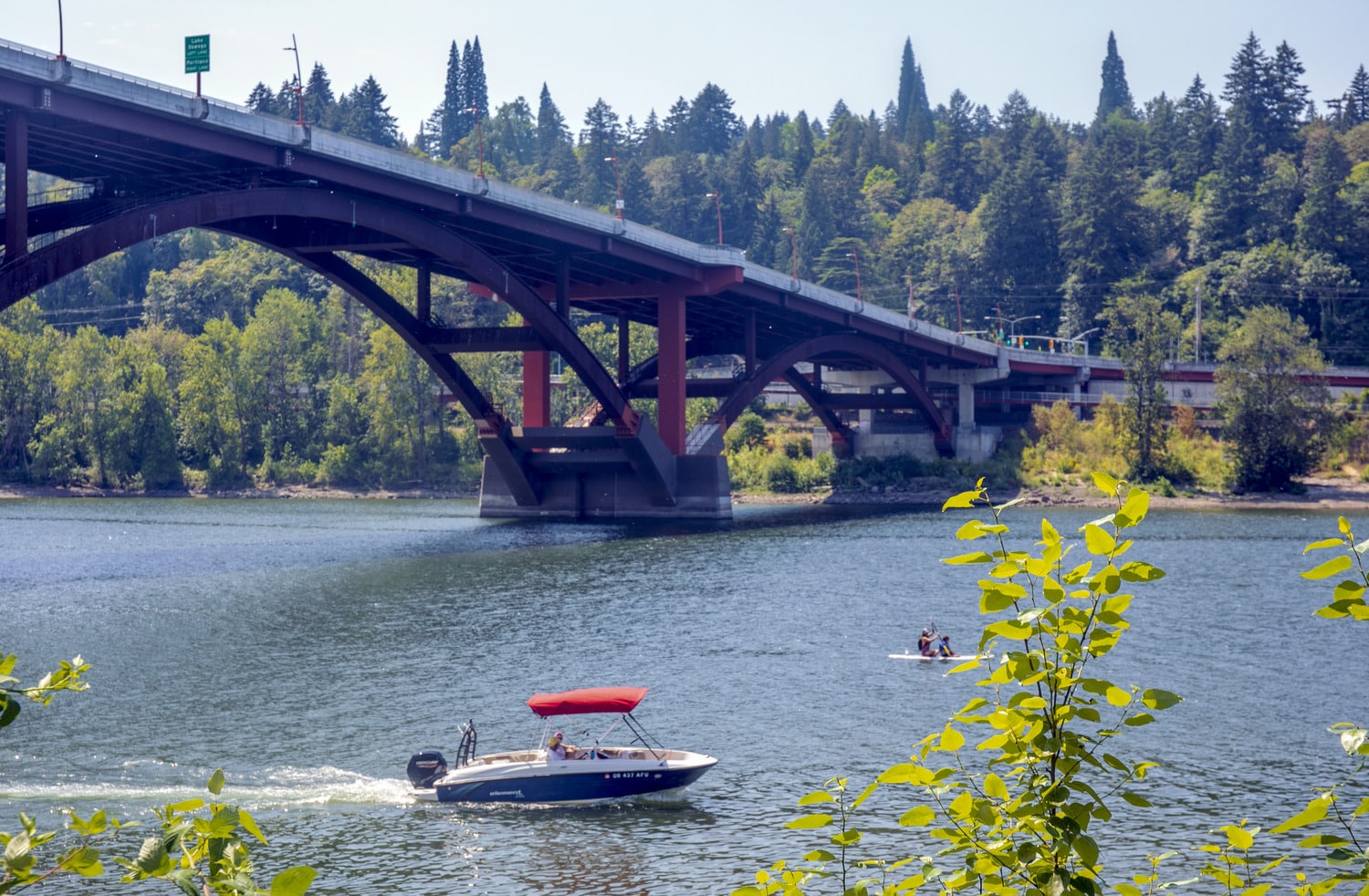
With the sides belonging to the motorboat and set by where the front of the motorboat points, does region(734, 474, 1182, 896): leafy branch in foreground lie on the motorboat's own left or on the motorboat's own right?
on the motorboat's own right

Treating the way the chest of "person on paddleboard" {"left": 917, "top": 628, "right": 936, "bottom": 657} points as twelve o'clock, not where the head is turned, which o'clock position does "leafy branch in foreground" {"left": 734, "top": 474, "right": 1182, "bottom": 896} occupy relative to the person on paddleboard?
The leafy branch in foreground is roughly at 3 o'clock from the person on paddleboard.

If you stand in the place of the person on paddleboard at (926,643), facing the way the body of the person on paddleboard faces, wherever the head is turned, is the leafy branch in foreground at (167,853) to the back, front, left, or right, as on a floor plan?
right

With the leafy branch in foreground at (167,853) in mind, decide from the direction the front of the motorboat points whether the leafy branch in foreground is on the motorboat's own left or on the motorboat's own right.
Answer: on the motorboat's own right

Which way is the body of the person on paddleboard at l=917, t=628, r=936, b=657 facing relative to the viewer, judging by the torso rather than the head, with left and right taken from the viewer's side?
facing to the right of the viewer

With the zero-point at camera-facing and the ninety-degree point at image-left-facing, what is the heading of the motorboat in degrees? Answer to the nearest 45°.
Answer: approximately 270°
